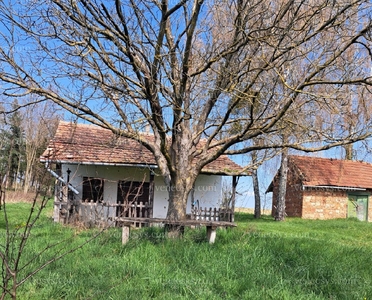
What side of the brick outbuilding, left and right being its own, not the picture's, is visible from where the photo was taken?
front

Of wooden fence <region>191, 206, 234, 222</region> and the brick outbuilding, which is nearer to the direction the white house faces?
the wooden fence

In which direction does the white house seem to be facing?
toward the camera

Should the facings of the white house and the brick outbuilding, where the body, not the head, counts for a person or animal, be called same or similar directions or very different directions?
same or similar directions

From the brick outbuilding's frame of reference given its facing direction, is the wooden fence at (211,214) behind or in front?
in front

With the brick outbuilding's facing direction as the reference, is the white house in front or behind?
in front

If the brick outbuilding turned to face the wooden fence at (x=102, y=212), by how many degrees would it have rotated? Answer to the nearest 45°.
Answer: approximately 45° to its right

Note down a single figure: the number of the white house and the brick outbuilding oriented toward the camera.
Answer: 2
